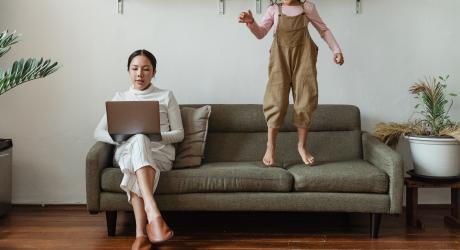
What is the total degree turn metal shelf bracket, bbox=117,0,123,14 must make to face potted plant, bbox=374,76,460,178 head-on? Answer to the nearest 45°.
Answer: approximately 45° to its left

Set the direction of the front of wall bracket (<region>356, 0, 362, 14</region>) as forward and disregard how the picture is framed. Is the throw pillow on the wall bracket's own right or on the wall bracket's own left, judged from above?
on the wall bracket's own right

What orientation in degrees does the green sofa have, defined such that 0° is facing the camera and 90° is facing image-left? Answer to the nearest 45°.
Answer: approximately 0°

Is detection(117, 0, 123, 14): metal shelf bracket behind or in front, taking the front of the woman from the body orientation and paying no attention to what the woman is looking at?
behind
